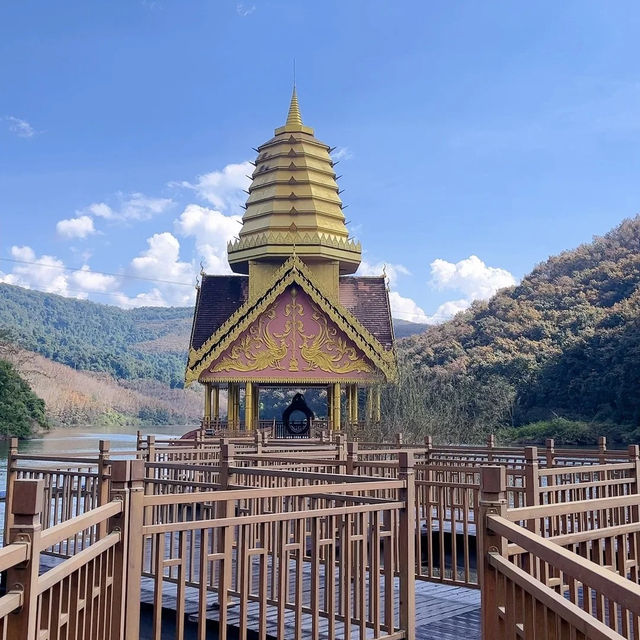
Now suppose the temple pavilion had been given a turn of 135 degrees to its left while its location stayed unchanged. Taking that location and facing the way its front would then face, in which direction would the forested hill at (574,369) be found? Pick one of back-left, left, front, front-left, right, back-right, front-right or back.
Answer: front

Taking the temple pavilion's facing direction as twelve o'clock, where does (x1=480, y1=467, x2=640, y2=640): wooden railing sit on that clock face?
The wooden railing is roughly at 12 o'clock from the temple pavilion.

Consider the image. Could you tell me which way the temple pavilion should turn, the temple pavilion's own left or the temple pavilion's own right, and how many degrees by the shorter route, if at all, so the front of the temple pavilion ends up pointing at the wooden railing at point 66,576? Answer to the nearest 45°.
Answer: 0° — it already faces it

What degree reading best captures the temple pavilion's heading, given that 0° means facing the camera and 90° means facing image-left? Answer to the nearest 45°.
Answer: approximately 0°

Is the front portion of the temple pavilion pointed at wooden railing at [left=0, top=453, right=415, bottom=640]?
yes
